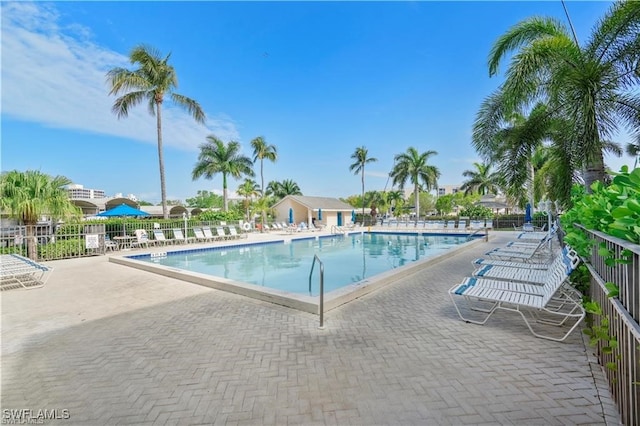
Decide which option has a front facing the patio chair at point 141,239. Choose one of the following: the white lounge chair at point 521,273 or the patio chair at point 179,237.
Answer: the white lounge chair

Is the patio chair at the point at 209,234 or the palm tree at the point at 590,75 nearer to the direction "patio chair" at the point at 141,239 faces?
the palm tree

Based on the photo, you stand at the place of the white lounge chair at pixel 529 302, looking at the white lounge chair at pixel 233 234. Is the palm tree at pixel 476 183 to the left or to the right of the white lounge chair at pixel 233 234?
right

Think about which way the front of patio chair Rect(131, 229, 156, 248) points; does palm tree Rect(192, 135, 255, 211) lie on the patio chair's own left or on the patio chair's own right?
on the patio chair's own left

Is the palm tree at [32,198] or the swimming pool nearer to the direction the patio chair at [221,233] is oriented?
the swimming pool

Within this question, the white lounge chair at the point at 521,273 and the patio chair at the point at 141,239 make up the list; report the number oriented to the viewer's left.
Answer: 1

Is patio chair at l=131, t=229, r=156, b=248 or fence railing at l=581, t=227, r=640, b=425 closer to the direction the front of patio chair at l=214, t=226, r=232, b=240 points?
the fence railing

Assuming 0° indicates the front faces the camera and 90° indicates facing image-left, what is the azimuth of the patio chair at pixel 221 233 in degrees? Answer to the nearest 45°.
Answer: approximately 315°
